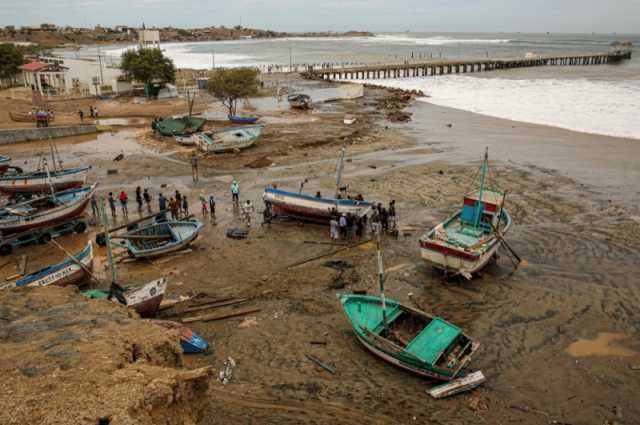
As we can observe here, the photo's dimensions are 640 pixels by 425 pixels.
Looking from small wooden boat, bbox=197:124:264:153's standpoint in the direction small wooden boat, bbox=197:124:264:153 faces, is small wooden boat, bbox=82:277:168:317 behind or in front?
behind

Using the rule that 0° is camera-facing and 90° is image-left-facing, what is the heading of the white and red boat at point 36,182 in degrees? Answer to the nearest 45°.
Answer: approximately 270°

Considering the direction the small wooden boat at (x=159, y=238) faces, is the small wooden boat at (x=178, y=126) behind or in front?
in front

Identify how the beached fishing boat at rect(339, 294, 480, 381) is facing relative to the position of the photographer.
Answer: facing away from the viewer and to the left of the viewer

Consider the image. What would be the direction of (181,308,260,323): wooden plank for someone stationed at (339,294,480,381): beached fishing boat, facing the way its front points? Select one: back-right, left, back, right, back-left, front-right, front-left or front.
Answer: front-left

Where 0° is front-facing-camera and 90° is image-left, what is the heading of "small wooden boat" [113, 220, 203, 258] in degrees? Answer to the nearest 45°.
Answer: approximately 225°

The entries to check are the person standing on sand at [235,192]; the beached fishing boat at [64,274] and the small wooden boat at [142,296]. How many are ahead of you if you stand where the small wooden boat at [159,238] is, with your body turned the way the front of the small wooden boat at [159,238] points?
1
